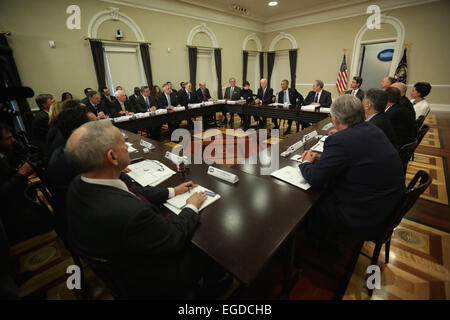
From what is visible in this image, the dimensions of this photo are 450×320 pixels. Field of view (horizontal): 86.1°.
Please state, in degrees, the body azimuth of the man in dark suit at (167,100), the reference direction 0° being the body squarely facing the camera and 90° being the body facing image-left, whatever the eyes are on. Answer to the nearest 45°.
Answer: approximately 315°

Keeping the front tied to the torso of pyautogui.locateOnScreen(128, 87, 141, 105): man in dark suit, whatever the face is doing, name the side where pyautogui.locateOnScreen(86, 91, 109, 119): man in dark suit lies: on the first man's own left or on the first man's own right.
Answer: on the first man's own right

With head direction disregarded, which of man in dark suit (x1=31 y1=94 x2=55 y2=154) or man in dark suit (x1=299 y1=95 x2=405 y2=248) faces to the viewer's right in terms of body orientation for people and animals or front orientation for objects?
man in dark suit (x1=31 y1=94 x2=55 y2=154)

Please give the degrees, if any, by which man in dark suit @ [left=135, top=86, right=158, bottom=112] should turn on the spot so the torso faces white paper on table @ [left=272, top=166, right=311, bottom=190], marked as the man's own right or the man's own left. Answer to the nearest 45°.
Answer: approximately 45° to the man's own right

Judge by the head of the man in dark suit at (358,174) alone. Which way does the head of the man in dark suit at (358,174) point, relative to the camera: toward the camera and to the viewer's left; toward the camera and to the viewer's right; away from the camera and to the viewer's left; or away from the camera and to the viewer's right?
away from the camera and to the viewer's left

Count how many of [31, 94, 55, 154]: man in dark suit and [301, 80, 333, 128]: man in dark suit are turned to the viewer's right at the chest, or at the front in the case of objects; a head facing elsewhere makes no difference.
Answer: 1

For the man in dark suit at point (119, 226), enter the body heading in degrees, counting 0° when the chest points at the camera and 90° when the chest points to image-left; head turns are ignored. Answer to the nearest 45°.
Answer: approximately 225°

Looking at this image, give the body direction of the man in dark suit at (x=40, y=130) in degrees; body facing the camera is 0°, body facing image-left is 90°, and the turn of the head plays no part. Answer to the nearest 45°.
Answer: approximately 270°

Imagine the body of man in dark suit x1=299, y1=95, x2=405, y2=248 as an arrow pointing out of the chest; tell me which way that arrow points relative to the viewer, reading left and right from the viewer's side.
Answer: facing away from the viewer and to the left of the viewer
